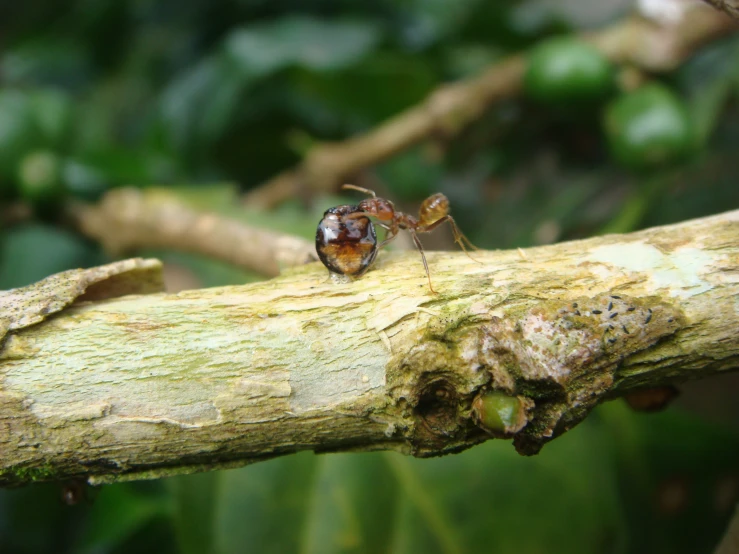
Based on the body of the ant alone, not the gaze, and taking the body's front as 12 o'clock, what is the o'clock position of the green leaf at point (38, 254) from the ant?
The green leaf is roughly at 1 o'clock from the ant.

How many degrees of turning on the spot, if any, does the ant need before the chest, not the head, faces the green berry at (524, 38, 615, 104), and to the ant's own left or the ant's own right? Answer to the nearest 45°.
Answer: approximately 135° to the ant's own right

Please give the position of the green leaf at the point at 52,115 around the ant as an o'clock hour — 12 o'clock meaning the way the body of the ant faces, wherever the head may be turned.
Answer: The green leaf is roughly at 1 o'clock from the ant.

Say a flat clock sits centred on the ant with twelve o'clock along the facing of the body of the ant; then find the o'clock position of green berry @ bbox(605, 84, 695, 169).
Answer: The green berry is roughly at 5 o'clock from the ant.

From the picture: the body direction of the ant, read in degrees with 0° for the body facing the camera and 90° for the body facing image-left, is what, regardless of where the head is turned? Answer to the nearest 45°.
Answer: approximately 90°

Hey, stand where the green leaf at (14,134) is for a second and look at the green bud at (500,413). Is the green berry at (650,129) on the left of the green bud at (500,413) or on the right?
left

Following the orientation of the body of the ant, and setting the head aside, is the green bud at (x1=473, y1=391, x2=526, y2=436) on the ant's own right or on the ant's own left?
on the ant's own left
